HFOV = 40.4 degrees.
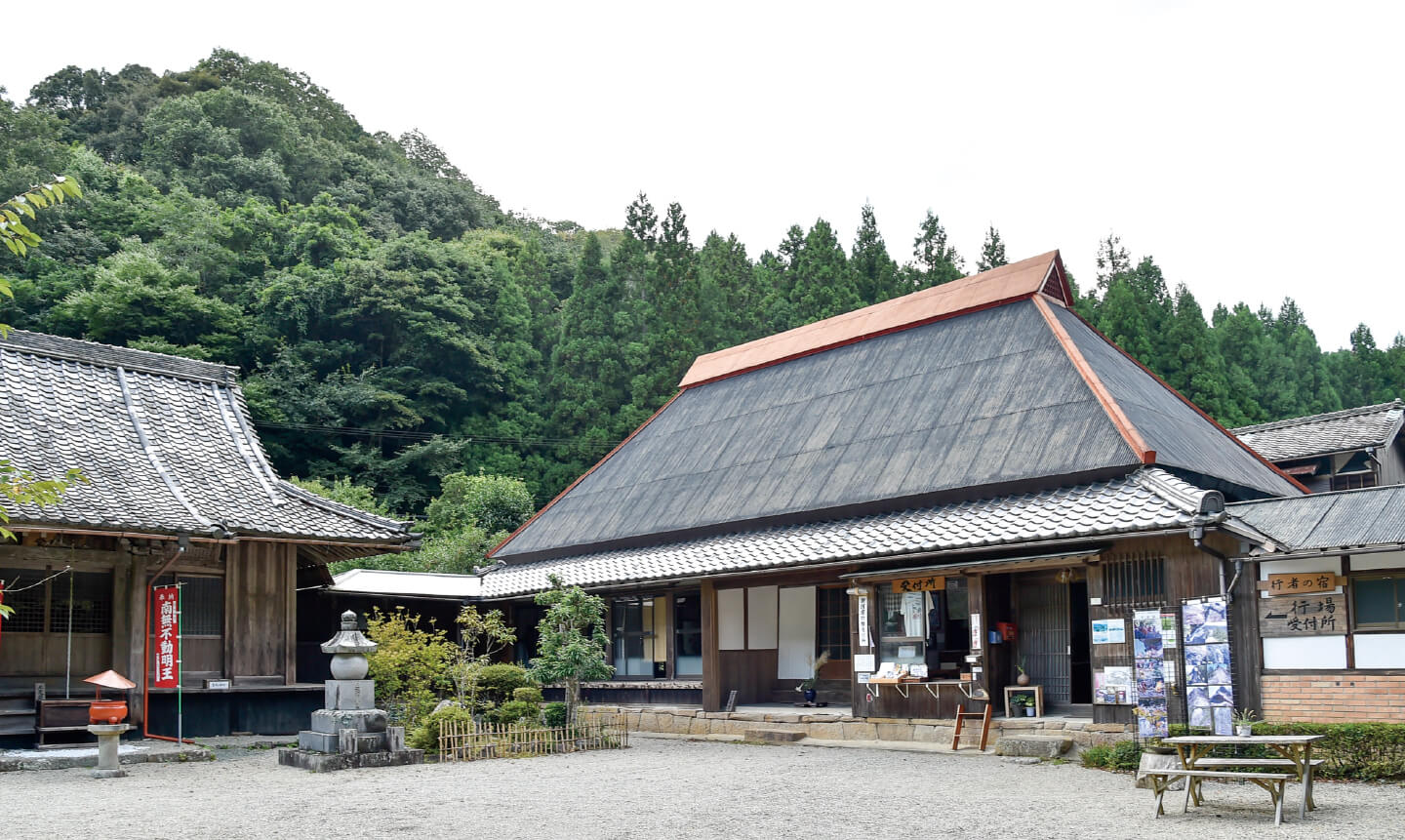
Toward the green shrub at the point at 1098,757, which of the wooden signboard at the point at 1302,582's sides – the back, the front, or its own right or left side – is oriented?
right

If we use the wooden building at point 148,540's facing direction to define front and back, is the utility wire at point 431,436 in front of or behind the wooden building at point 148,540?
behind

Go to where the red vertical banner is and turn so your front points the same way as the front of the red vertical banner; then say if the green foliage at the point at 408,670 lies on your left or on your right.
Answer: on your left

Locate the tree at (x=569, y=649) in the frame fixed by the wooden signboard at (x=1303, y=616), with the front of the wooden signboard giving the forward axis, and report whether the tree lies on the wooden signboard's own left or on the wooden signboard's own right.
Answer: on the wooden signboard's own right

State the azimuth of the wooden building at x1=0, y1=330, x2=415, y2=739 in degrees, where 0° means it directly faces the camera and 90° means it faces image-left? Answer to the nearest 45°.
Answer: approximately 0°

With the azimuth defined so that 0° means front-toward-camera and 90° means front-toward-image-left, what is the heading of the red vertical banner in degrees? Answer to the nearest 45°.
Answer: approximately 0°
